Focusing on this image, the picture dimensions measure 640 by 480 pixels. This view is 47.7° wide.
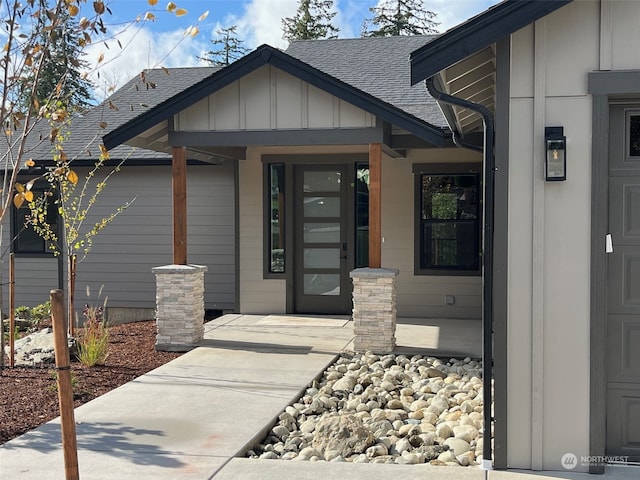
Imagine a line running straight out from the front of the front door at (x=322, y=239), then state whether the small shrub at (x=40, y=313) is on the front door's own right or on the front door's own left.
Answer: on the front door's own right

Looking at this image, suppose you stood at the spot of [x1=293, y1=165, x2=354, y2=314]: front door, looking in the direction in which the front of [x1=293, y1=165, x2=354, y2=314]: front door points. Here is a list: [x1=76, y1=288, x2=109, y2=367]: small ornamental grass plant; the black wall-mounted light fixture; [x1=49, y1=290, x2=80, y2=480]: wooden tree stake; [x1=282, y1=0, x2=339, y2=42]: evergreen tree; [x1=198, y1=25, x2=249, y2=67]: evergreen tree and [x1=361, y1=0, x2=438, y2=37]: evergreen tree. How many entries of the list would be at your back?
3

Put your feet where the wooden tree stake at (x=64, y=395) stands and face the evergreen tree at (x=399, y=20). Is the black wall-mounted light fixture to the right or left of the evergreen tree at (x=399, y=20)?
right

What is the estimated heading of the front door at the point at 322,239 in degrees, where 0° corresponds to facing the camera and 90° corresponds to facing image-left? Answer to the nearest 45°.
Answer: approximately 0°

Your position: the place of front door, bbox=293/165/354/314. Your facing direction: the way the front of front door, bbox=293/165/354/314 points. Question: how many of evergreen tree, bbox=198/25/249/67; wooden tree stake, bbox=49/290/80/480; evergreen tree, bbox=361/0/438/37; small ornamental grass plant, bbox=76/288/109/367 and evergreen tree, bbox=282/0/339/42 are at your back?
3

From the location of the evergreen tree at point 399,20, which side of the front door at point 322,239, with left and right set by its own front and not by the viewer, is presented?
back

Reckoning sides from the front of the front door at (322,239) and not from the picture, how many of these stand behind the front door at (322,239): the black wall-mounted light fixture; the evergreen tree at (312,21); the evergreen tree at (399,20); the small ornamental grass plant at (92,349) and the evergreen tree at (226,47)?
3

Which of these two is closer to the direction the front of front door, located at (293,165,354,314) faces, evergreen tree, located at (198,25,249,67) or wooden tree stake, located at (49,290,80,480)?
the wooden tree stake

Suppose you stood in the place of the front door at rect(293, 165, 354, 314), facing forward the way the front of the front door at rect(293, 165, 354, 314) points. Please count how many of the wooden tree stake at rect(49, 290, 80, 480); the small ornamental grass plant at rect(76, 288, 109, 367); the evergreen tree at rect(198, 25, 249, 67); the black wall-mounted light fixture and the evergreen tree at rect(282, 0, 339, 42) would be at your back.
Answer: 2

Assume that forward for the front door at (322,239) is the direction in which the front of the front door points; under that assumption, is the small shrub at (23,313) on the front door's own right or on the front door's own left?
on the front door's own right

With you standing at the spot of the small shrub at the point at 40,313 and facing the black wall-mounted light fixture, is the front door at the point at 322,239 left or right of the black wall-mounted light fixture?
left

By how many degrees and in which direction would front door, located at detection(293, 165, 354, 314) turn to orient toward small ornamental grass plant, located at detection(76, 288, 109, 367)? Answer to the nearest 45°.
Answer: approximately 45° to its right

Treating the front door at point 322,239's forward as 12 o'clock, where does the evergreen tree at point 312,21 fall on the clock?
The evergreen tree is roughly at 6 o'clock from the front door.

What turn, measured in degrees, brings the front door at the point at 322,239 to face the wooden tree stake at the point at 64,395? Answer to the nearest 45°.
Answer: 0° — it already faces it

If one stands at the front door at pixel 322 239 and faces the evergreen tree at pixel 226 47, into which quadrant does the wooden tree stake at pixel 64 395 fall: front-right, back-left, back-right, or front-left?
back-left
